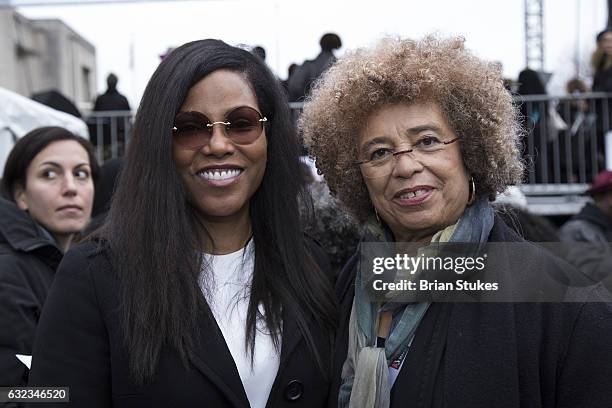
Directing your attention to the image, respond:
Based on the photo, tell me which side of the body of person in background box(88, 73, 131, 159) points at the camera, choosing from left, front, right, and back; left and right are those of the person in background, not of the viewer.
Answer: back

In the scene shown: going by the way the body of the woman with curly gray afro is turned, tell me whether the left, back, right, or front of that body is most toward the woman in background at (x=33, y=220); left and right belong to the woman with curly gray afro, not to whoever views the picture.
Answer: right

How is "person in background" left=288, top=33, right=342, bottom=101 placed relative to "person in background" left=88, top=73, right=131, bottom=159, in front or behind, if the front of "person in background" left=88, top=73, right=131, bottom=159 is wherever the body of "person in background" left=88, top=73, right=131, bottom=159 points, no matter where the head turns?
behind

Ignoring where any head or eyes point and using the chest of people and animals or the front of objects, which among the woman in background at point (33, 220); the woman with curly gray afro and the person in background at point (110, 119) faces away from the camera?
the person in background

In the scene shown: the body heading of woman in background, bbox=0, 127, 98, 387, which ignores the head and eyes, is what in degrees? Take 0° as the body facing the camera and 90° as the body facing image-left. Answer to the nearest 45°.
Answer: approximately 315°

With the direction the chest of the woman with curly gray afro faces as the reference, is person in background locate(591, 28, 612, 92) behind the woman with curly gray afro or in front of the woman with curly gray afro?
behind

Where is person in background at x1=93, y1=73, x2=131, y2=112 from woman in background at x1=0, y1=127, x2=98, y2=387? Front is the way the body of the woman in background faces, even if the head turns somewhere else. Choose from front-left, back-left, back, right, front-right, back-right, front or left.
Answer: back-left
